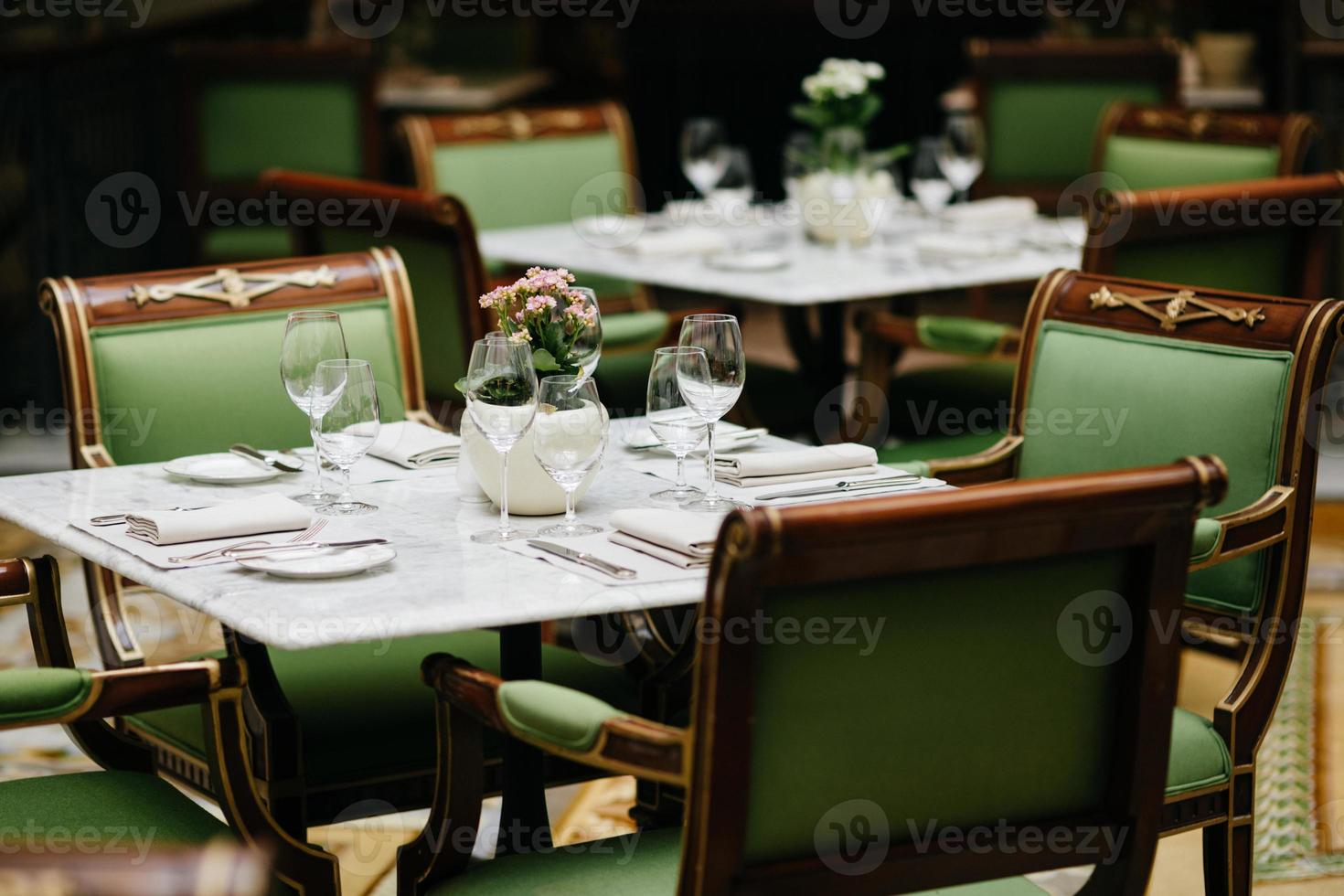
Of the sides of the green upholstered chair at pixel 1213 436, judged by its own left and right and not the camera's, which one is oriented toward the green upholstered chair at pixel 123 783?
front

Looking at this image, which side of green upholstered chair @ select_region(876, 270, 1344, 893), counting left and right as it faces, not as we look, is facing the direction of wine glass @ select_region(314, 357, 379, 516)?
front

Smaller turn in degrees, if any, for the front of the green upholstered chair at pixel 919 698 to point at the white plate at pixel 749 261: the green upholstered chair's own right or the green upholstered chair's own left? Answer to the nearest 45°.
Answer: approximately 45° to the green upholstered chair's own right

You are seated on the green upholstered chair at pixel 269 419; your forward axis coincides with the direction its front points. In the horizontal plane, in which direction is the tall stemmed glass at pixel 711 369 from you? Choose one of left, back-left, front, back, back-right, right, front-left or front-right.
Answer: front

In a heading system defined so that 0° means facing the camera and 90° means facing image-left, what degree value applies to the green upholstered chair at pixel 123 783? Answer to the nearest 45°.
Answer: approximately 225°

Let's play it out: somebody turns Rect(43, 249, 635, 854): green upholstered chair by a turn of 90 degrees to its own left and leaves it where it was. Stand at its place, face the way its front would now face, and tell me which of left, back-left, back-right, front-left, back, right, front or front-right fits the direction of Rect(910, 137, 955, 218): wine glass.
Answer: front

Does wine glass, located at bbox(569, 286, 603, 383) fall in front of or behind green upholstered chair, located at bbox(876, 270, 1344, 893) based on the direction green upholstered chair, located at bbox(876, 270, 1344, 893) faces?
in front

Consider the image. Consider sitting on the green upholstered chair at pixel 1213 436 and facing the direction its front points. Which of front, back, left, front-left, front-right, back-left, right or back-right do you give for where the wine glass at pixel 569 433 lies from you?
front

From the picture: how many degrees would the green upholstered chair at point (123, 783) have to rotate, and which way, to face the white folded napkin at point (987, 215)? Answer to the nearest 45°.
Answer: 0° — it already faces it

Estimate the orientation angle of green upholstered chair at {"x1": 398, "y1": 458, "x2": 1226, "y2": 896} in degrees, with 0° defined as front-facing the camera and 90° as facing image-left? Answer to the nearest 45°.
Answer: approximately 135°

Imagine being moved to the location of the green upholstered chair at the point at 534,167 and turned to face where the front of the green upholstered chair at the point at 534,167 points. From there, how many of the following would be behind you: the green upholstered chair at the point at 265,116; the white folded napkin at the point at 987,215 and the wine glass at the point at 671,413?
1

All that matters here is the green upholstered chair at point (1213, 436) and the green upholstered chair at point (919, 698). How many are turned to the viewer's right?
0

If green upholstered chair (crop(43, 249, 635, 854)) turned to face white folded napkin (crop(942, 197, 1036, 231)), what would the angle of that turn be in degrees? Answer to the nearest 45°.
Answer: approximately 90° to its left

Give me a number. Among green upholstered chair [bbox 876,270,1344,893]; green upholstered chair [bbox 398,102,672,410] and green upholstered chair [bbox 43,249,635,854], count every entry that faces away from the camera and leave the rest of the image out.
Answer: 0

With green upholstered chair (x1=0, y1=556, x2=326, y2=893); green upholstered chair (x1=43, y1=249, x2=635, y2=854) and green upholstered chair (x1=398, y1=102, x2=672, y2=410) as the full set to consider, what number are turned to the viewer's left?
0

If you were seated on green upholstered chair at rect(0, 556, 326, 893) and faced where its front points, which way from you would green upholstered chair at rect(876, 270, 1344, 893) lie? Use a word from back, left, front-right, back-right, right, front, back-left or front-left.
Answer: front-right

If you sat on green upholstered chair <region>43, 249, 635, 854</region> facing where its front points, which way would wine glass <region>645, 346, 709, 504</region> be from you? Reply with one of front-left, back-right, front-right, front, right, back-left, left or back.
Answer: front

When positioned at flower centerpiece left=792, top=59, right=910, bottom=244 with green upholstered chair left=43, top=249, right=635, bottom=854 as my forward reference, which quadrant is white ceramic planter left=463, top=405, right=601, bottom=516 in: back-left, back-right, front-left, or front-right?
front-left

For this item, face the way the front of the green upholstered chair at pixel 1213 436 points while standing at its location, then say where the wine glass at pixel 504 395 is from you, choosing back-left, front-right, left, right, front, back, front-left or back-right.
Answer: front
